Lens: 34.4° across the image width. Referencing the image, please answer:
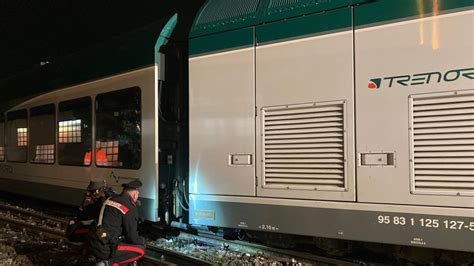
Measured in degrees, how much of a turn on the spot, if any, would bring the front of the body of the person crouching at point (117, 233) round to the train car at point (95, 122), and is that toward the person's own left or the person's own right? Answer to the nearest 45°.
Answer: approximately 45° to the person's own left

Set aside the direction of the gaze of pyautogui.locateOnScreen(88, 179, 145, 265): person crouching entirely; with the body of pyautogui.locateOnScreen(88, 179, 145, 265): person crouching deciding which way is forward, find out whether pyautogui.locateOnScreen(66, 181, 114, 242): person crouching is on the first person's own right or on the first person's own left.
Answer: on the first person's own left

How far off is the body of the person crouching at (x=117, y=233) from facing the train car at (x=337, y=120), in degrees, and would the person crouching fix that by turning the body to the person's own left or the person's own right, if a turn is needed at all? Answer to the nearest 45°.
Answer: approximately 45° to the person's own right

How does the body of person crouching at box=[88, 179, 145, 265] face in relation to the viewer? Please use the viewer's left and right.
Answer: facing away from the viewer and to the right of the viewer
